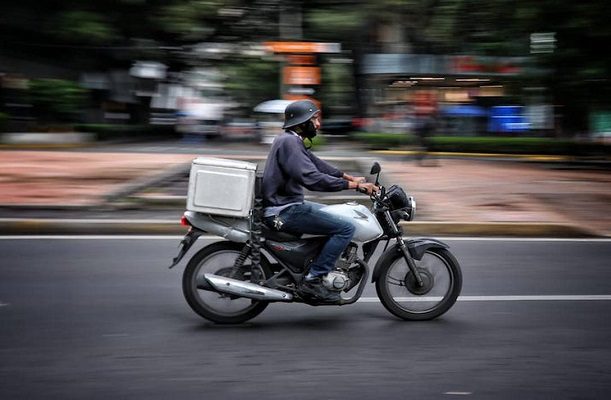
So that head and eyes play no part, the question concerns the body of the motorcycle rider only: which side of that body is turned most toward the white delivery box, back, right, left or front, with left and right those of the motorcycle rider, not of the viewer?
back

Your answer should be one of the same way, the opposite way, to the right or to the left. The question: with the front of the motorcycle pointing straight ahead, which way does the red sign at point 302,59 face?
to the right

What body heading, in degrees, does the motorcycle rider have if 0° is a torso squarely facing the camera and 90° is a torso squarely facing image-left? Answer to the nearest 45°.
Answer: approximately 270°

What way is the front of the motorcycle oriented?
to the viewer's right

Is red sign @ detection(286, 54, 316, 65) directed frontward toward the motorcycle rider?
yes

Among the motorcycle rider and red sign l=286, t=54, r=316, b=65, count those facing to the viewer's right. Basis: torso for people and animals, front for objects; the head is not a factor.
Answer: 1

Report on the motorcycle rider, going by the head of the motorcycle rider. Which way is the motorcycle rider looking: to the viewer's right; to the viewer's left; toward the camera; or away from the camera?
to the viewer's right
